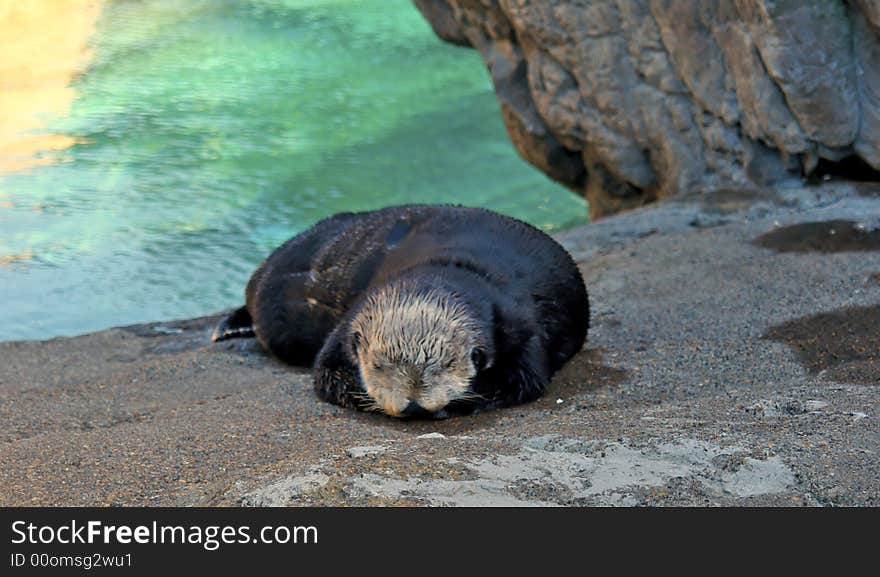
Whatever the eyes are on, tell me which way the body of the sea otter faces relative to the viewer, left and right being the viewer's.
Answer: facing the viewer
